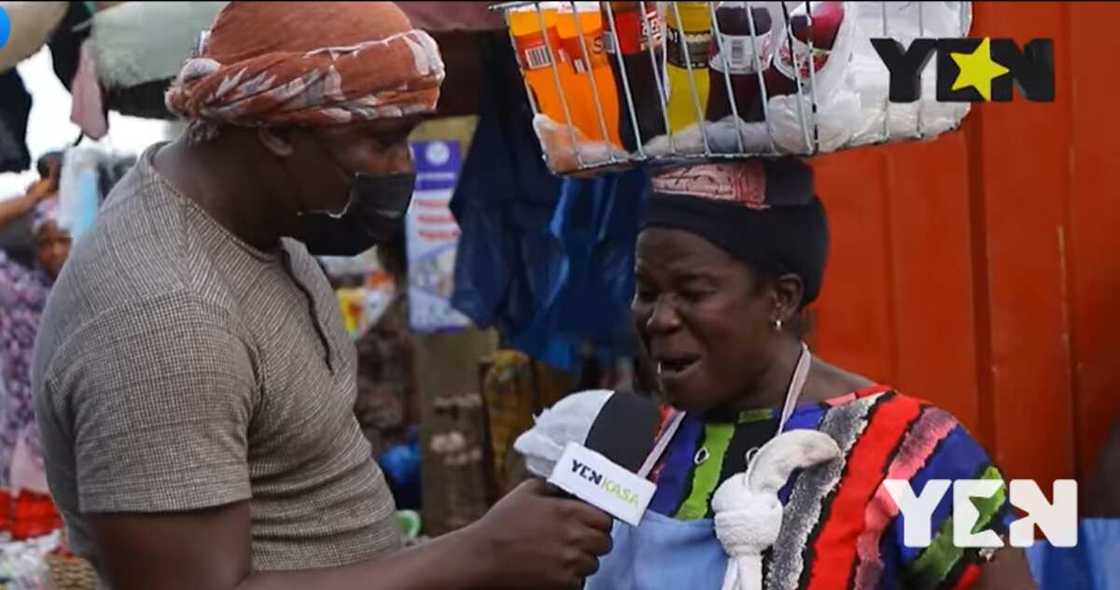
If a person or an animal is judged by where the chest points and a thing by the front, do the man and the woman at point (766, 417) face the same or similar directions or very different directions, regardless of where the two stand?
very different directions

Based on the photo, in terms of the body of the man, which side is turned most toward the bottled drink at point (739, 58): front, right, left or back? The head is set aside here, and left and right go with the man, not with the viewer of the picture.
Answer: front

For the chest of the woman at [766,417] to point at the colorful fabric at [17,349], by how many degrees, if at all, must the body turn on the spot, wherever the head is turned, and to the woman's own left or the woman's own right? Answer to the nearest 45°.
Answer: approximately 90° to the woman's own right

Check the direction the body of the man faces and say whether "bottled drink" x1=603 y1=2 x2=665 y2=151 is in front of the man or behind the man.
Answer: in front

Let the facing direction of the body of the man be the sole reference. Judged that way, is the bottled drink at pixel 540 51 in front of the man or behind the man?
in front

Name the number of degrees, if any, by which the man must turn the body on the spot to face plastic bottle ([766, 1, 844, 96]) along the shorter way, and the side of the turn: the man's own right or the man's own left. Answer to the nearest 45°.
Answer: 0° — they already face it

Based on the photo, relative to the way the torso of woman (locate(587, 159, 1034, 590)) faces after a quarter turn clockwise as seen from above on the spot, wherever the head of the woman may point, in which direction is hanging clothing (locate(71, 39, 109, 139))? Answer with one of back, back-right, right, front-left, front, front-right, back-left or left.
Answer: front

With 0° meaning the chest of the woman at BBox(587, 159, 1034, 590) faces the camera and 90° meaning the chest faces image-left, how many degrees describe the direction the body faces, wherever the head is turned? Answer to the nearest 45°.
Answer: approximately 45°

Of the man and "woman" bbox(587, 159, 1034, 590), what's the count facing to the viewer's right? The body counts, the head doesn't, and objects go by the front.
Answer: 1

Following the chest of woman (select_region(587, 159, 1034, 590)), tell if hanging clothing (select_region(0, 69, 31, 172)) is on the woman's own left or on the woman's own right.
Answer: on the woman's own right

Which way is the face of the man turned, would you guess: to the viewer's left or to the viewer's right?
to the viewer's right

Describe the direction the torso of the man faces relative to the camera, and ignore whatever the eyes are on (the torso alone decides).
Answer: to the viewer's right
